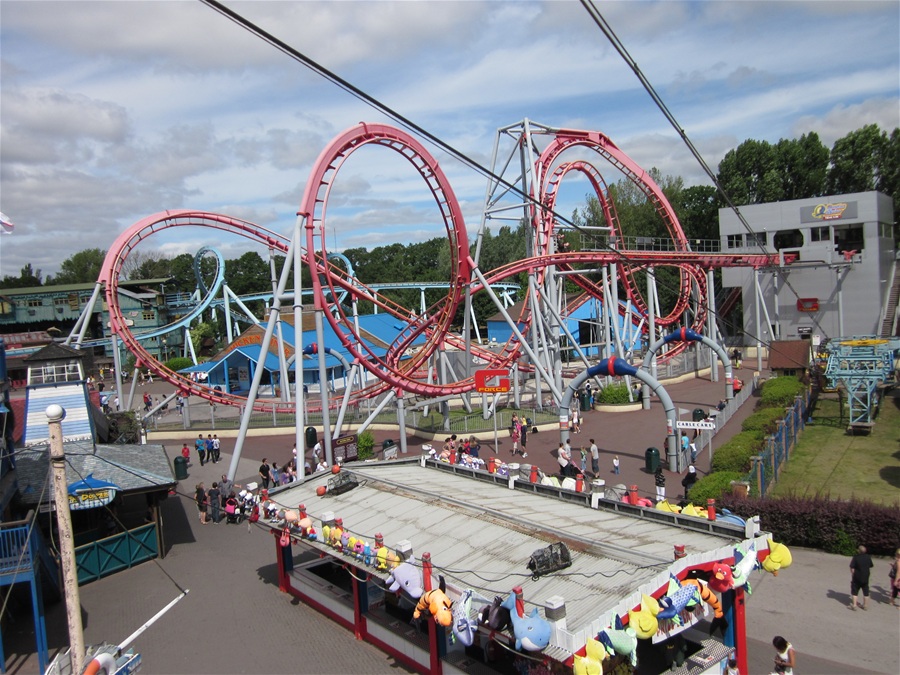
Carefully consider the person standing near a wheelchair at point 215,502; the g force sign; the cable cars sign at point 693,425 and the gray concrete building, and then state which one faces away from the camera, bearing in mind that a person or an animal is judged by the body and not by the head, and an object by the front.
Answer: the person standing near a wheelchair

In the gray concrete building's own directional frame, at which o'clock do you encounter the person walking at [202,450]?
The person walking is roughly at 1 o'clock from the gray concrete building.

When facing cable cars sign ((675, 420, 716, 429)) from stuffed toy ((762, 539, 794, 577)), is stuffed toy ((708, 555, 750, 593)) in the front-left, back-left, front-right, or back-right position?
back-left

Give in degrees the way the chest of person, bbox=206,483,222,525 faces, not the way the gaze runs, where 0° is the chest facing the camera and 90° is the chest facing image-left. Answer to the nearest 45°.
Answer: approximately 180°

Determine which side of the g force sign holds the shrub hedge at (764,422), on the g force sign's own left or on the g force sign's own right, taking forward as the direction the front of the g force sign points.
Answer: on the g force sign's own left

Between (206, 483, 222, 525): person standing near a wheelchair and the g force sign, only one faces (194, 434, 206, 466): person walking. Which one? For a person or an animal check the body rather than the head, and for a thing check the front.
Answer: (206, 483, 222, 525): person standing near a wheelchair

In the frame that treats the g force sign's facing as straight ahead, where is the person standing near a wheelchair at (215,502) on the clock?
The person standing near a wheelchair is roughly at 2 o'clock from the g force sign.

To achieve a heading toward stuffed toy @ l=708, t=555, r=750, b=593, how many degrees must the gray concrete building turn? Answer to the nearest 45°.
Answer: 0° — it already faces it

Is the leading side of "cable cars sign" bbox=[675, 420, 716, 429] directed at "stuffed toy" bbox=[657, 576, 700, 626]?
yes
